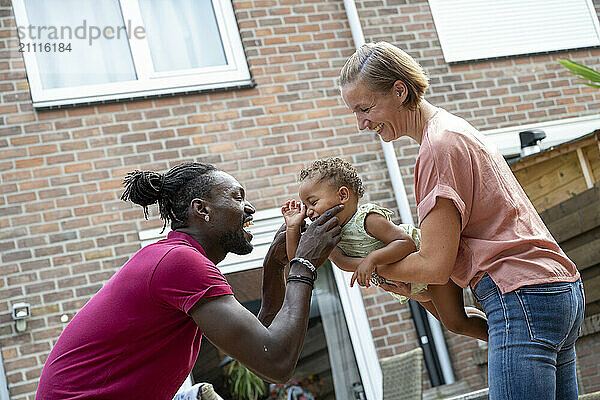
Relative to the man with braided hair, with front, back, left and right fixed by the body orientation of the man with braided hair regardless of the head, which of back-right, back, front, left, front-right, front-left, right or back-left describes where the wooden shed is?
front-left

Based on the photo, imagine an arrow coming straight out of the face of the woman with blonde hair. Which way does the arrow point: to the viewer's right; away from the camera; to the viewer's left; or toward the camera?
to the viewer's left

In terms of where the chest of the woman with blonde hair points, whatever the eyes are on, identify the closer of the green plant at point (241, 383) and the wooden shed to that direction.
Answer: the green plant

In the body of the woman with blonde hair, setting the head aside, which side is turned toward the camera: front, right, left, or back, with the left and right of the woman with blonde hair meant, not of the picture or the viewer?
left

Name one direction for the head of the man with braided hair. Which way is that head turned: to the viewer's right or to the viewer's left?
to the viewer's right

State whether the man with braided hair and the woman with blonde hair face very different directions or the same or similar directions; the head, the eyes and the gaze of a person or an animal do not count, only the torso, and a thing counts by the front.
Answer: very different directions

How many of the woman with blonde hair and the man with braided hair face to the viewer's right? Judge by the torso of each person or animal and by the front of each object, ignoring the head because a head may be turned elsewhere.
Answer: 1

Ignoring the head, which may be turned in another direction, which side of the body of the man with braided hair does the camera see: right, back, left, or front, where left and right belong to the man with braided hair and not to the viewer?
right

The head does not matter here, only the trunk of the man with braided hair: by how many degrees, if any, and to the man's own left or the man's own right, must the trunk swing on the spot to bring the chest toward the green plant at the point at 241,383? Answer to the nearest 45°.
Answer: approximately 90° to the man's own left

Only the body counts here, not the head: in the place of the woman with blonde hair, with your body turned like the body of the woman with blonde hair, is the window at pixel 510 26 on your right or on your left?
on your right

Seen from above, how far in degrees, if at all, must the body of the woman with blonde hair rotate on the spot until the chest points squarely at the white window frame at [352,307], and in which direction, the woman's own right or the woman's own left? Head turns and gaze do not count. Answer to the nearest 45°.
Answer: approximately 90° to the woman's own right
